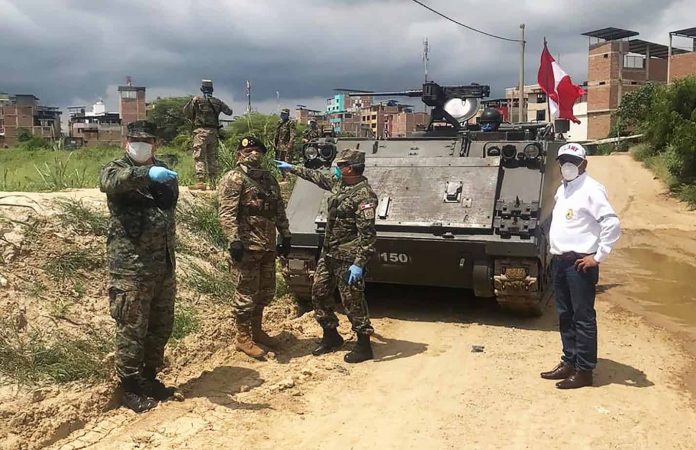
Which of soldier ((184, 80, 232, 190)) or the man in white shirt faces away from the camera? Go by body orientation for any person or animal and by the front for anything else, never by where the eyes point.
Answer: the soldier

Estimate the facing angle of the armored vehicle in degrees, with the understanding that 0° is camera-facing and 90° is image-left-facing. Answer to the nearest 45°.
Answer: approximately 0°

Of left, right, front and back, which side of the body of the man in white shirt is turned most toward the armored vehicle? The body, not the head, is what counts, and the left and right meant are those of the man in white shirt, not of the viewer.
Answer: right

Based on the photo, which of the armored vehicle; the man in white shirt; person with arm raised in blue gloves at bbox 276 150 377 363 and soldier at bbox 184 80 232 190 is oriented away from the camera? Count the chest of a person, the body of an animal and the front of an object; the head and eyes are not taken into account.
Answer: the soldier

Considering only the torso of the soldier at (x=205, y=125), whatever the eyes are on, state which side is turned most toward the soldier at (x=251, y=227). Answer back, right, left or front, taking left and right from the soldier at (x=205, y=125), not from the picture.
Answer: back

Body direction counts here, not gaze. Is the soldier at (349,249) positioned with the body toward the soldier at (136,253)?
yes

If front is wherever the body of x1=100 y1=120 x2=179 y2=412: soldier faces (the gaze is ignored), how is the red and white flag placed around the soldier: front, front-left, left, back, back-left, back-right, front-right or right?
left

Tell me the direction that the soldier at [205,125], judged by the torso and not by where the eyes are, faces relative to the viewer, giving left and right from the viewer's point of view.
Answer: facing away from the viewer
